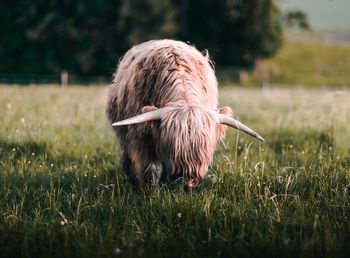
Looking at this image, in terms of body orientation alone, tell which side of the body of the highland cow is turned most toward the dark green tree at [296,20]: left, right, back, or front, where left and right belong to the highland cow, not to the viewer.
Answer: back

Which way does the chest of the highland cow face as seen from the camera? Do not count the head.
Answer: toward the camera

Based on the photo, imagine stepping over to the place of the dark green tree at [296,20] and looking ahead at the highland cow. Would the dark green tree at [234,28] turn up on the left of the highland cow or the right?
right

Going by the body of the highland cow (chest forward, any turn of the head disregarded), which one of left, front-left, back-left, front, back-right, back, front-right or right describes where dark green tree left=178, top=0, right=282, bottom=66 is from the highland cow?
back
